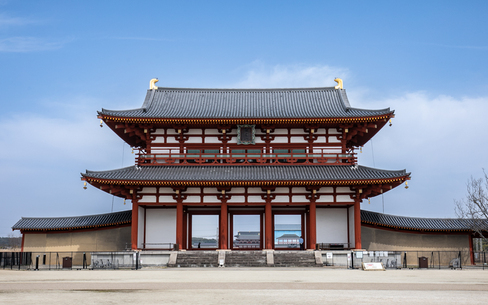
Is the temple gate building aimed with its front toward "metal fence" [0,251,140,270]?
no

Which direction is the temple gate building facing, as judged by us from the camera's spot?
facing the viewer
